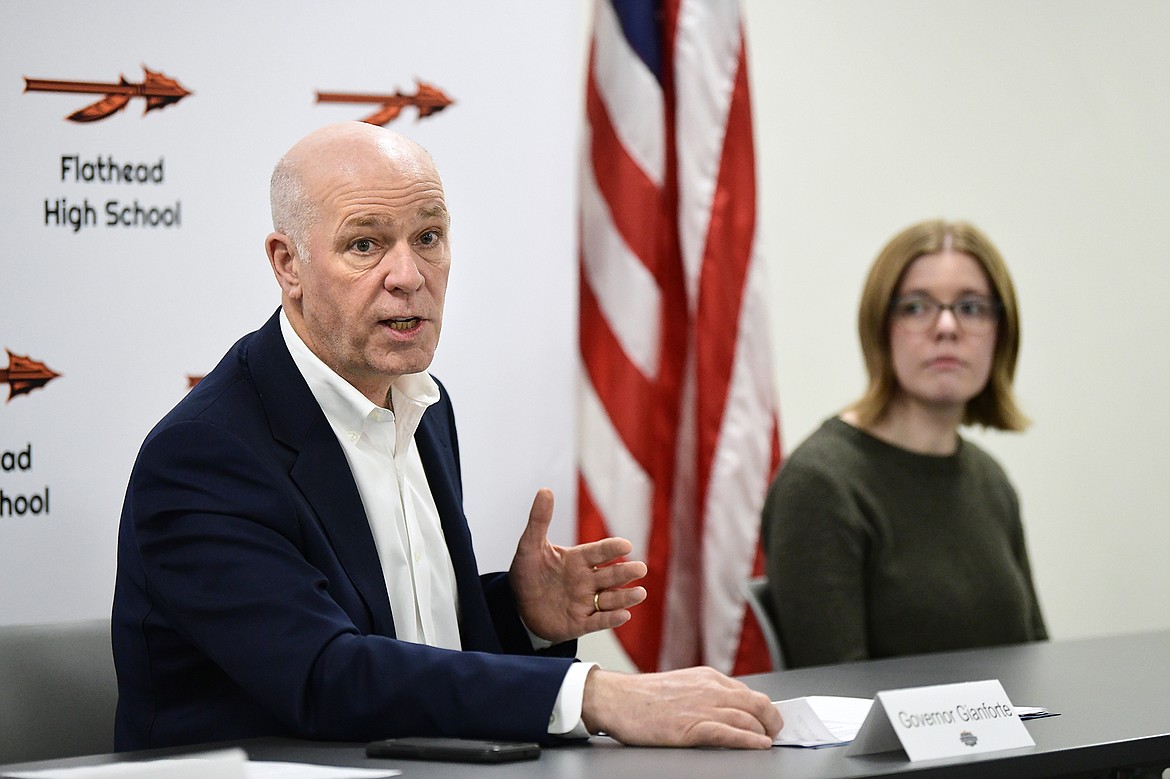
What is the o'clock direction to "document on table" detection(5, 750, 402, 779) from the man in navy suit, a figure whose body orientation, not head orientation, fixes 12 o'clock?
The document on table is roughly at 2 o'clock from the man in navy suit.

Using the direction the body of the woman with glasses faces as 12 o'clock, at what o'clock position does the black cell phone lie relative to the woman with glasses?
The black cell phone is roughly at 2 o'clock from the woman with glasses.

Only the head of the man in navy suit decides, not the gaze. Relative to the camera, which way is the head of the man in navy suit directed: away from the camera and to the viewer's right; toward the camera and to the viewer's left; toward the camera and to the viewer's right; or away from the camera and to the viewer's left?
toward the camera and to the viewer's right

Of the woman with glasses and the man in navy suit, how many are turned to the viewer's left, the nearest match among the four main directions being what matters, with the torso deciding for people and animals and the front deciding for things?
0

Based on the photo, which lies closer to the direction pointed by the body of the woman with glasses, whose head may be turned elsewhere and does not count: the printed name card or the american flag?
the printed name card

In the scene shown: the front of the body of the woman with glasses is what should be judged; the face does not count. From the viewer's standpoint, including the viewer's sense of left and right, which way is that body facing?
facing the viewer and to the right of the viewer

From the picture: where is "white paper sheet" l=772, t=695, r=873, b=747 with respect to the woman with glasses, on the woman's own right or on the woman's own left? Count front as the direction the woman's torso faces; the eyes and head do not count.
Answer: on the woman's own right

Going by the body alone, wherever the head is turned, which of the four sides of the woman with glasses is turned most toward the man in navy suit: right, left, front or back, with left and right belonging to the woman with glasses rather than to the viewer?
right

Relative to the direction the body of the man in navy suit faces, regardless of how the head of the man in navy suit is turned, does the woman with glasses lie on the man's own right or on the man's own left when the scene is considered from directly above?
on the man's own left

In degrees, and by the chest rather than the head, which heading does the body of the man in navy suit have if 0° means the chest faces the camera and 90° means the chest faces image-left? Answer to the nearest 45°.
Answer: approximately 315°

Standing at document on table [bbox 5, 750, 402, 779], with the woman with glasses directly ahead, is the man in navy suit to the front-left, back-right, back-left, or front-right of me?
front-left

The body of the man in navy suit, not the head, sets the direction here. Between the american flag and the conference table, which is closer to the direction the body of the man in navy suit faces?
the conference table
